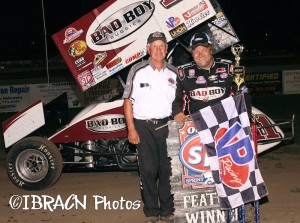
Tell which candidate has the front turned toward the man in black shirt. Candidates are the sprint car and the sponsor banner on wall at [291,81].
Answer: the sponsor banner on wall

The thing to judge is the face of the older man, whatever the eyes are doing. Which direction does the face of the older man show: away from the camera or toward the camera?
toward the camera

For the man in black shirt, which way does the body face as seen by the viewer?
toward the camera

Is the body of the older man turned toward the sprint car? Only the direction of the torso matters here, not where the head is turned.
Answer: no

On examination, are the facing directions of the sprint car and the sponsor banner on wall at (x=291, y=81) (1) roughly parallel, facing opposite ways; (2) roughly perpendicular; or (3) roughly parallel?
roughly perpendicular

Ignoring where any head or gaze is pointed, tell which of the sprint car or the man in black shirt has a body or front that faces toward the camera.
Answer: the man in black shirt

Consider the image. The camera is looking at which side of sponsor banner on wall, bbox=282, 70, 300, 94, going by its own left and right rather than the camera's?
front

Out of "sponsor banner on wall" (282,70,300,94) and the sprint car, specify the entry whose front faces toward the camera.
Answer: the sponsor banner on wall

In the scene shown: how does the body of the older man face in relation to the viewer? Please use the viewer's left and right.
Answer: facing the viewer

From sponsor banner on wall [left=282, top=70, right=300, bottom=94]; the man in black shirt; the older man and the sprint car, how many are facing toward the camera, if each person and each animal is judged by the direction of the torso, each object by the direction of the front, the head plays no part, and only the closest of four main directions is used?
3

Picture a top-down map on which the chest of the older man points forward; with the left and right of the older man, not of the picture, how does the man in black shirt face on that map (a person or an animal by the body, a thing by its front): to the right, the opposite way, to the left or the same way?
the same way

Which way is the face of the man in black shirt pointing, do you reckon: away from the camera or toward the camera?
toward the camera

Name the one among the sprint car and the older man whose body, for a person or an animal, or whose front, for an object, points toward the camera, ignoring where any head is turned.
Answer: the older man
